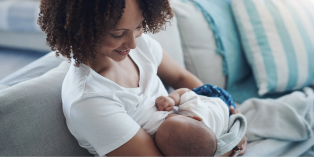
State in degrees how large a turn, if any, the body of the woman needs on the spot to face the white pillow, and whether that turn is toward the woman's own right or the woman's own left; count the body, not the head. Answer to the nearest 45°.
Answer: approximately 90° to the woman's own left

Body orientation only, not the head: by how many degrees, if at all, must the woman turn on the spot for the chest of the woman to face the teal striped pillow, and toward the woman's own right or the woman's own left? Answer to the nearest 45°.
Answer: approximately 90° to the woman's own left

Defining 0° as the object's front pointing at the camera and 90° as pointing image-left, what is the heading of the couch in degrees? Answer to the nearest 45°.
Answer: approximately 315°

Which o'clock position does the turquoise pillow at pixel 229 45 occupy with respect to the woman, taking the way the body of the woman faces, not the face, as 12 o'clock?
The turquoise pillow is roughly at 9 o'clock from the woman.

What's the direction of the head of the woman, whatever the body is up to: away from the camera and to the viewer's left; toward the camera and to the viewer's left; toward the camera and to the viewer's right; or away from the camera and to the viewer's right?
toward the camera and to the viewer's right
